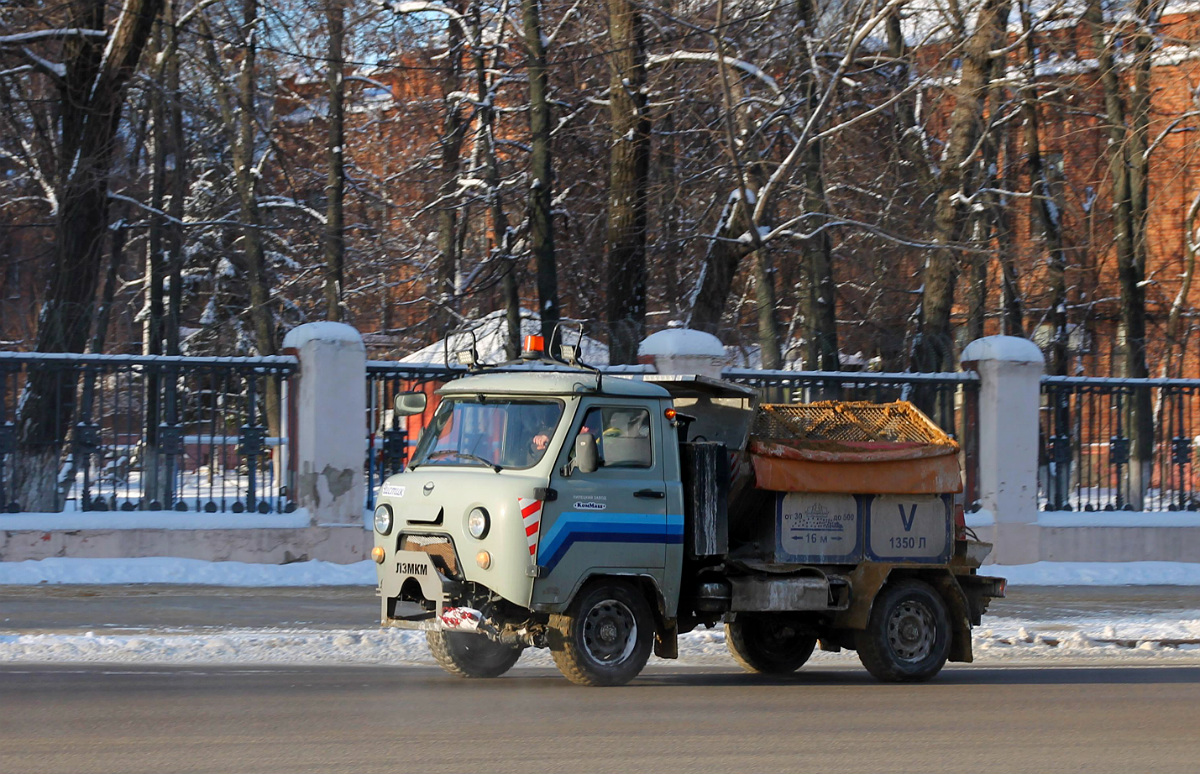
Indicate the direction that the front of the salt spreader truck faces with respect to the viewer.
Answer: facing the viewer and to the left of the viewer

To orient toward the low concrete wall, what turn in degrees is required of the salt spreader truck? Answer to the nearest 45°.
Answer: approximately 90° to its right

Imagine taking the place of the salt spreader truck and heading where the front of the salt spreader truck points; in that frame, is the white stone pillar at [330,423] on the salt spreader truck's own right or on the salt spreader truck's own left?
on the salt spreader truck's own right

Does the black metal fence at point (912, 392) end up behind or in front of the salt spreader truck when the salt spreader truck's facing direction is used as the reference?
behind

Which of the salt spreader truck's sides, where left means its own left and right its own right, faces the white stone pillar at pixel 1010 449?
back
